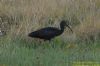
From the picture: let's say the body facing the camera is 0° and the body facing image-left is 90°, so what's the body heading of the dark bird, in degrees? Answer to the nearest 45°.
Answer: approximately 270°
